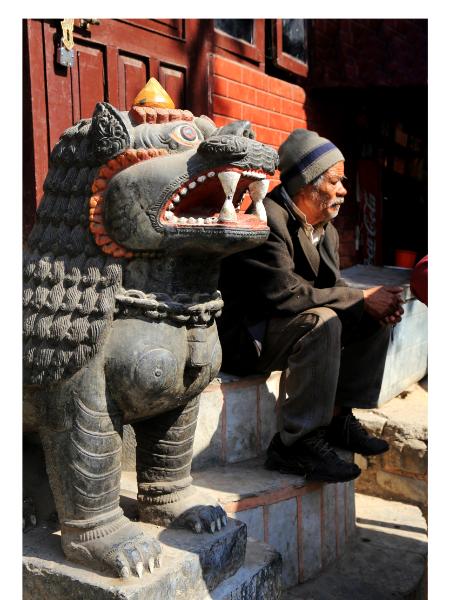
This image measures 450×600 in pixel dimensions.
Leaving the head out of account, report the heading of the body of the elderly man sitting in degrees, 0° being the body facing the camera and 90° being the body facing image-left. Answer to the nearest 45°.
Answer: approximately 315°

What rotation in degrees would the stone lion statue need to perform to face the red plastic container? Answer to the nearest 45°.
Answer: approximately 90° to its left

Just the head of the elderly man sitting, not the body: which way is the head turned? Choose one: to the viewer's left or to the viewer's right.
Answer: to the viewer's right

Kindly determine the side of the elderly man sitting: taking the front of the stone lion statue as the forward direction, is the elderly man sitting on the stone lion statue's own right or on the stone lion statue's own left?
on the stone lion statue's own left
